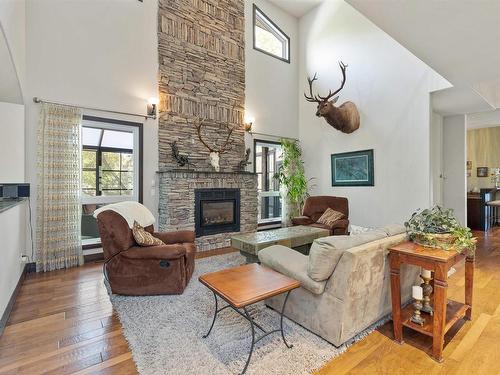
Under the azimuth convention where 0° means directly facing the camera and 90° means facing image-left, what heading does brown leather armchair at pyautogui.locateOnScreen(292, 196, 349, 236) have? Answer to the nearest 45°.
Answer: approximately 45°

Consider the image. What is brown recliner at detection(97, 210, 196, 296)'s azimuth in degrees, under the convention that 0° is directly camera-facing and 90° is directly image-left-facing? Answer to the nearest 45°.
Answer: approximately 270°

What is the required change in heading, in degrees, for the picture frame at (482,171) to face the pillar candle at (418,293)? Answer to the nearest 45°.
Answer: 0° — it already faces it

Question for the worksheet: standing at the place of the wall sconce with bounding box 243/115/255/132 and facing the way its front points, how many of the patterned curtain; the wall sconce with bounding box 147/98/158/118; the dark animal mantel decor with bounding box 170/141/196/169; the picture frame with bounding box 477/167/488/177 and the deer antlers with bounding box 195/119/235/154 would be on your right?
4

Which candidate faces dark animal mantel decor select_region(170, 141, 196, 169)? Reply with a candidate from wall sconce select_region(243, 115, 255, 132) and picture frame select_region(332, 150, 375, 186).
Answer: the picture frame

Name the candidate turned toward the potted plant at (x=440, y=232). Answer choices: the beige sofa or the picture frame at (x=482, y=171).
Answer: the picture frame

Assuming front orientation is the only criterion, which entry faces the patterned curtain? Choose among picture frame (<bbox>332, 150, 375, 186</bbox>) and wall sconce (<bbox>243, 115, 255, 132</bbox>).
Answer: the picture frame

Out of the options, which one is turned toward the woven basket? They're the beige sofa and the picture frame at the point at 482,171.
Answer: the picture frame
